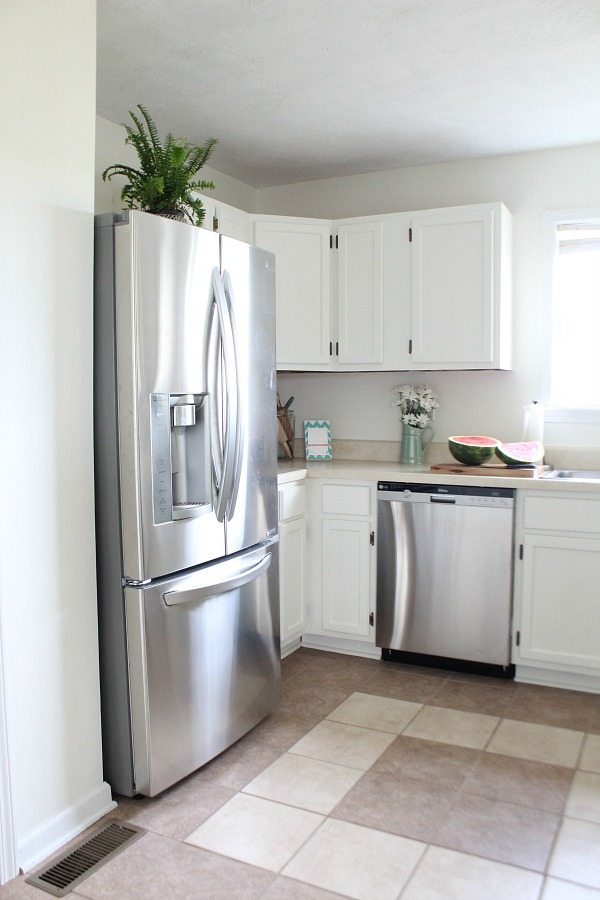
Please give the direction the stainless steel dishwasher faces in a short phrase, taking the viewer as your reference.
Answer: facing the viewer

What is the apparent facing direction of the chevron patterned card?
toward the camera

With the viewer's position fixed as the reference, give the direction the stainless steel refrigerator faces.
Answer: facing the viewer and to the right of the viewer

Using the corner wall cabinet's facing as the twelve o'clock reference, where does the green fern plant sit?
The green fern plant is roughly at 1 o'clock from the corner wall cabinet.

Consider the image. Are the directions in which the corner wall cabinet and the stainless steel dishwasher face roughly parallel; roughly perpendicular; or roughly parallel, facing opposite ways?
roughly parallel

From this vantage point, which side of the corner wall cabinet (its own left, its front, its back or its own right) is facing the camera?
front

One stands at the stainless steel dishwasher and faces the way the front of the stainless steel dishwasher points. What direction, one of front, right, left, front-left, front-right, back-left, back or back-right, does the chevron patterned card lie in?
back-right

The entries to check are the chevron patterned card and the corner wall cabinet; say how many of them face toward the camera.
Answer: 2

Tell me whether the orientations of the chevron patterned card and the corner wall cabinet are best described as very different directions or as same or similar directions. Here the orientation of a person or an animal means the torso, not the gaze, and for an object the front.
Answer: same or similar directions

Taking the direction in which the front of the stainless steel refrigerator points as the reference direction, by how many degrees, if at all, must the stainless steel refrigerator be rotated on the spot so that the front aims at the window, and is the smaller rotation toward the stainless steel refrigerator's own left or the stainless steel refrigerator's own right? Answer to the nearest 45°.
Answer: approximately 90° to the stainless steel refrigerator's own left

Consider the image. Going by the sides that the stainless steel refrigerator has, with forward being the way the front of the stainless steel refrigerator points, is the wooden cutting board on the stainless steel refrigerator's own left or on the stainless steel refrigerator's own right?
on the stainless steel refrigerator's own left
